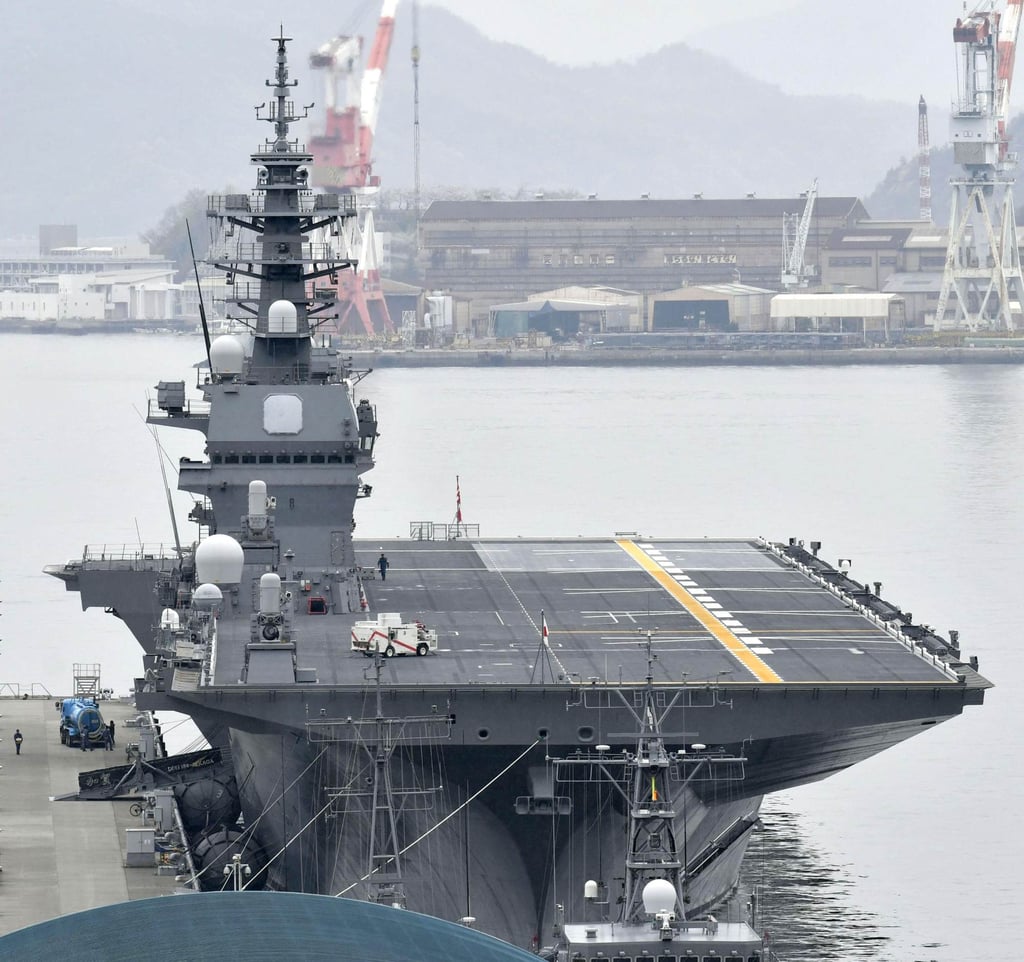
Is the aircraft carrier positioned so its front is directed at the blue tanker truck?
no

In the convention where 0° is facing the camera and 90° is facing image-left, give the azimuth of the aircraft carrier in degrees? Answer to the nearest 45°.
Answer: approximately 0°
